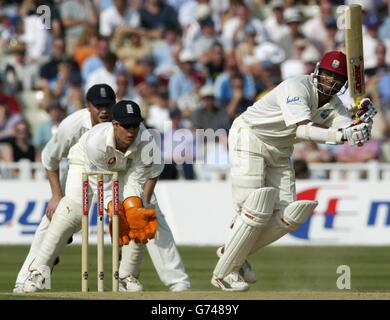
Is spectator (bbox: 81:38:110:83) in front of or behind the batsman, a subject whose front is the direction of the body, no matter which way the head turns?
behind

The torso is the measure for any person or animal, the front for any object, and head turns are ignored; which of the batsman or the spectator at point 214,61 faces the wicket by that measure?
the spectator

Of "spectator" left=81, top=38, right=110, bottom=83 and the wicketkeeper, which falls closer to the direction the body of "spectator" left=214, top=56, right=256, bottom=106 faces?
the wicketkeeper

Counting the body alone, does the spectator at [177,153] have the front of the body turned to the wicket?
yes

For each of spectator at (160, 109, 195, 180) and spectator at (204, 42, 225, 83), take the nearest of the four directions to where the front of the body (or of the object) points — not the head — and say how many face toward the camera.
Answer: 2

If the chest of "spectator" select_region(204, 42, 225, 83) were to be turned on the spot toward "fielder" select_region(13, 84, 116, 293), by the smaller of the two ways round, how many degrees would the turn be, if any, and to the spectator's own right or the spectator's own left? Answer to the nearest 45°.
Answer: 0° — they already face them
